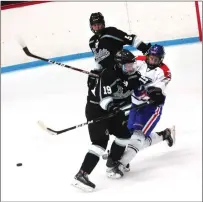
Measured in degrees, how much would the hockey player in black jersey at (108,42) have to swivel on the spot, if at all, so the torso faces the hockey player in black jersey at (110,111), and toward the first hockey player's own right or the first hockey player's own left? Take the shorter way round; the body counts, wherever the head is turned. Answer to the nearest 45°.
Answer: approximately 45° to the first hockey player's own left

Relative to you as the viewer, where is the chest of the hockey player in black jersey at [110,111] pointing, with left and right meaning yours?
facing the viewer and to the right of the viewer

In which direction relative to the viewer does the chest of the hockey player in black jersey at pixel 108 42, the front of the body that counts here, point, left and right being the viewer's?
facing the viewer and to the left of the viewer

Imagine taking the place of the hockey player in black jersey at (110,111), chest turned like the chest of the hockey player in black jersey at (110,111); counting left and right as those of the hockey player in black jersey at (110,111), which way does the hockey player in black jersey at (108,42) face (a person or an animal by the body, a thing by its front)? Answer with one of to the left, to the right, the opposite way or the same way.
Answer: to the right

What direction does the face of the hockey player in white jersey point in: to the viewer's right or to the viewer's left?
to the viewer's left

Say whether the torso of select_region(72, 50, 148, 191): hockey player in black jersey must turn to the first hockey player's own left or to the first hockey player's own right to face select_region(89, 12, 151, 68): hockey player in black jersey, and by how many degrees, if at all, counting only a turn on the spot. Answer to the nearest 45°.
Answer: approximately 135° to the first hockey player's own left
